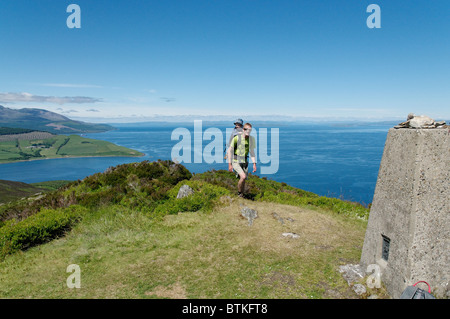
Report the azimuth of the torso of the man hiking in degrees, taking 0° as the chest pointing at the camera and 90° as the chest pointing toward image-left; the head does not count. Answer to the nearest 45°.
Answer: approximately 0°
